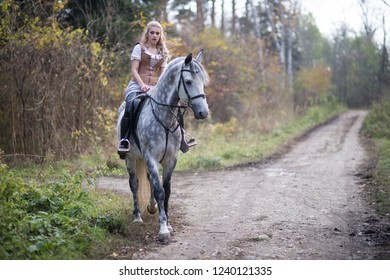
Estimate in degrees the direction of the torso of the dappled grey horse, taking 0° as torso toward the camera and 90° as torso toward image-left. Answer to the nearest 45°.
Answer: approximately 315°

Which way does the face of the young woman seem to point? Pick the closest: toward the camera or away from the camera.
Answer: toward the camera

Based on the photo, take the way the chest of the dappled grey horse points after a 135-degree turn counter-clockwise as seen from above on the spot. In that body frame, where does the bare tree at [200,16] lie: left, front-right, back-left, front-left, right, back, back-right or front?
front
